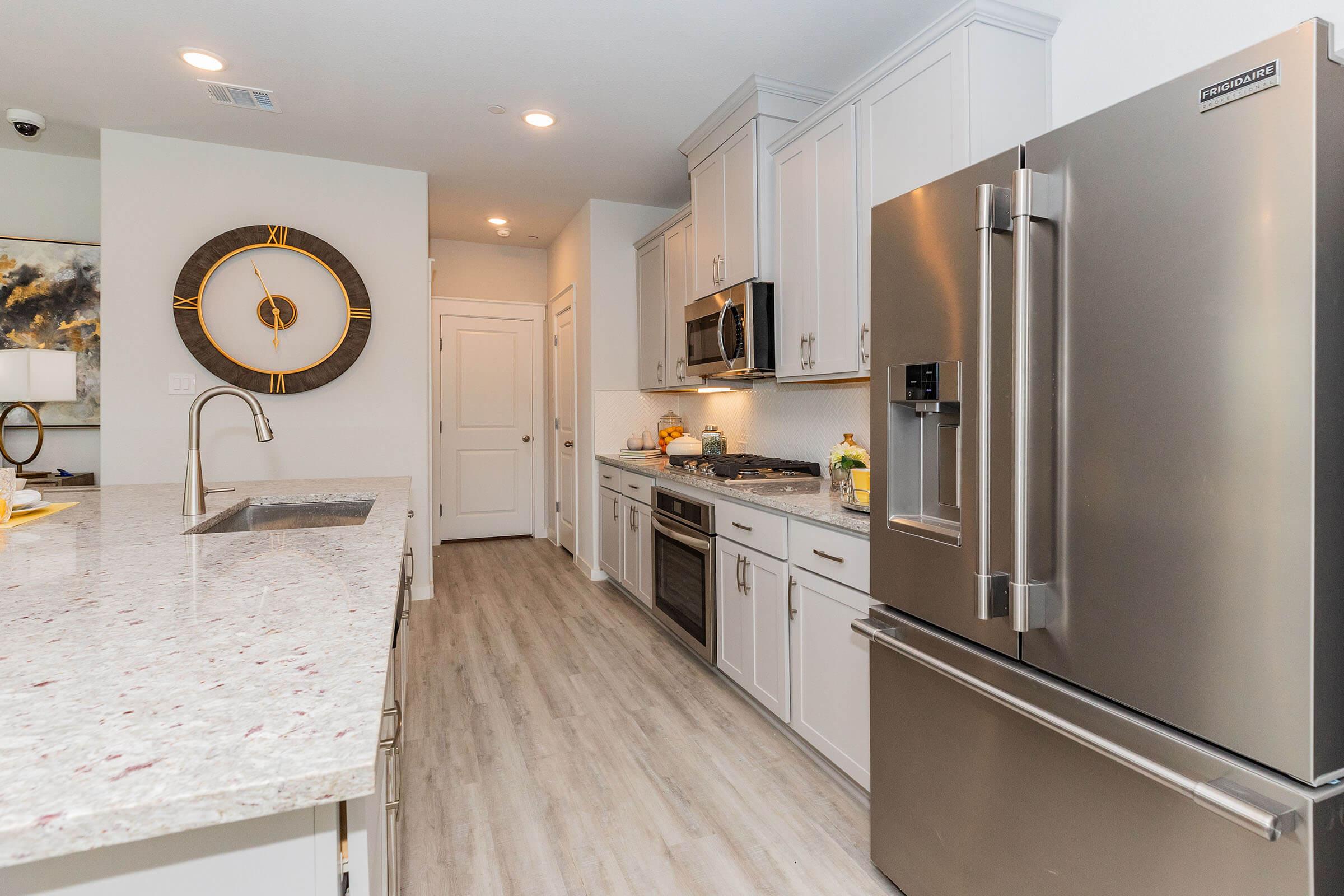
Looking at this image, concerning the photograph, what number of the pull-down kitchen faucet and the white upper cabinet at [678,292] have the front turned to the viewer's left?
1

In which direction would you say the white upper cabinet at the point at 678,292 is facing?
to the viewer's left

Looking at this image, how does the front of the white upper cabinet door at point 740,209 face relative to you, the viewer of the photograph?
facing the viewer and to the left of the viewer

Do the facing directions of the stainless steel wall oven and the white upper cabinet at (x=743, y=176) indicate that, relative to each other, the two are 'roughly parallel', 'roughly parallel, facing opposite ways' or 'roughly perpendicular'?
roughly parallel

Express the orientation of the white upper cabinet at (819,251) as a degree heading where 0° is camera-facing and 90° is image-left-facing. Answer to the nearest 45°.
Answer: approximately 45°

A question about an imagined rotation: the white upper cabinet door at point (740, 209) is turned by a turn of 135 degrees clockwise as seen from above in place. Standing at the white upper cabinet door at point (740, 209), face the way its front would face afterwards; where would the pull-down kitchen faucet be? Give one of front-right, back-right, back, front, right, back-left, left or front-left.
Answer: back-left

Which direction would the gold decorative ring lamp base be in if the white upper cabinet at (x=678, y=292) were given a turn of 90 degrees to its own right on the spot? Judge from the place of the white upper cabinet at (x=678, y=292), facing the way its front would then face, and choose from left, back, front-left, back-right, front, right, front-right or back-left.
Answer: left

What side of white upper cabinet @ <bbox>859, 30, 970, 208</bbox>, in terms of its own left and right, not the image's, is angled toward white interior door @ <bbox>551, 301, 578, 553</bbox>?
right

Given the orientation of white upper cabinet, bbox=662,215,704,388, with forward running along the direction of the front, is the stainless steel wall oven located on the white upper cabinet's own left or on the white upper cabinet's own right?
on the white upper cabinet's own left

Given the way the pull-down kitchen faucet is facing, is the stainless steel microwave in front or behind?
in front

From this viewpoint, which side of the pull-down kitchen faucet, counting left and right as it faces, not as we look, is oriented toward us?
right
